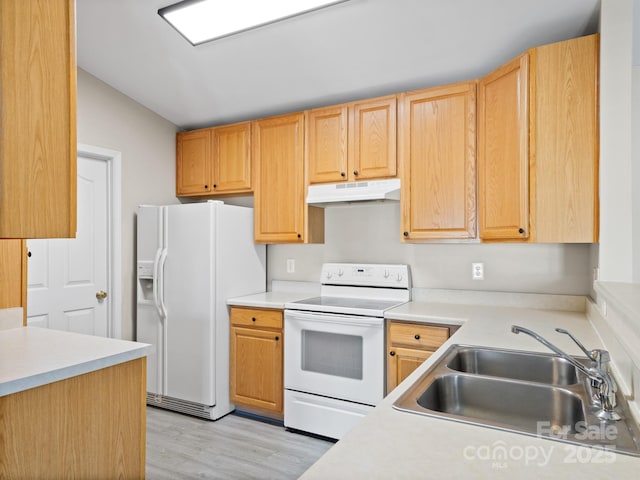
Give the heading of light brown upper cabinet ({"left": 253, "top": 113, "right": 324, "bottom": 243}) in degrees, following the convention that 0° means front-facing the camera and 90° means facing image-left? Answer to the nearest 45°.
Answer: approximately 45°

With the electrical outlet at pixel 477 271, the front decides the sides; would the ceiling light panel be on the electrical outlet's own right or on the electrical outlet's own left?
on the electrical outlet's own right

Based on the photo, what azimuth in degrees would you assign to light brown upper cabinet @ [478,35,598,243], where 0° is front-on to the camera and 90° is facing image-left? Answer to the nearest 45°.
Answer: approximately 45°

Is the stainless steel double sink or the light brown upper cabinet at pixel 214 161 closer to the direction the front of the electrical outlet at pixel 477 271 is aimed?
the stainless steel double sink

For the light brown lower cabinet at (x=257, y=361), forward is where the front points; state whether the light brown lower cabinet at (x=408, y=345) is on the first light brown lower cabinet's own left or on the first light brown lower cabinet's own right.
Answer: on the first light brown lower cabinet's own left

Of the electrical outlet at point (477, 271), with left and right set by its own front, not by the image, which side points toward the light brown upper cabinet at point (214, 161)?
right

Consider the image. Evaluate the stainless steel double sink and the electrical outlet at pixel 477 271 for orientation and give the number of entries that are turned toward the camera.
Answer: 1

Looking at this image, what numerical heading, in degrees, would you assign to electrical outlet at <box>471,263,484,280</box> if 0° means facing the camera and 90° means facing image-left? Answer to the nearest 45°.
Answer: approximately 0°

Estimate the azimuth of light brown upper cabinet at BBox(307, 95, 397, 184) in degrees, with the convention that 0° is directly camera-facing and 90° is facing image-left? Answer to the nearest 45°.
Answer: approximately 45°

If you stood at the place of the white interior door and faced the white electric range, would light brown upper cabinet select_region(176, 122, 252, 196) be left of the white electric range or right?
left

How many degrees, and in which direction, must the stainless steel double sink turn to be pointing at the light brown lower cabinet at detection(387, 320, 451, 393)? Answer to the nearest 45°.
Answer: approximately 45° to its right
